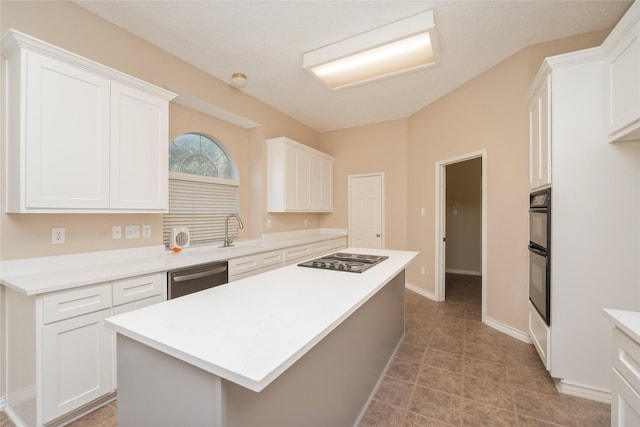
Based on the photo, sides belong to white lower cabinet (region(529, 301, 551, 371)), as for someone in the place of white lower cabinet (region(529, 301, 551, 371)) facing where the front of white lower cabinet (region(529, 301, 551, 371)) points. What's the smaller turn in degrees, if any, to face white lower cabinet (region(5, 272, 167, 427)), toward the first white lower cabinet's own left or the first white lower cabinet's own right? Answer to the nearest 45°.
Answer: approximately 45° to the first white lower cabinet's own left

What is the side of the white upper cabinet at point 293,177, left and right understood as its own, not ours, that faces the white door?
left

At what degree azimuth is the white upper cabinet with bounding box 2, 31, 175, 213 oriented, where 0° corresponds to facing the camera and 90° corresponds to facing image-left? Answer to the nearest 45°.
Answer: approximately 315°

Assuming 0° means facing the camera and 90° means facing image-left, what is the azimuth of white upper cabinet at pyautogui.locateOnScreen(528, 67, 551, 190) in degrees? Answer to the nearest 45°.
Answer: approximately 90°

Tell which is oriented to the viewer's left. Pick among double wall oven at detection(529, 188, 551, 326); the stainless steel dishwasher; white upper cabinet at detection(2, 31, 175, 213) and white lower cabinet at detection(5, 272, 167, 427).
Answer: the double wall oven

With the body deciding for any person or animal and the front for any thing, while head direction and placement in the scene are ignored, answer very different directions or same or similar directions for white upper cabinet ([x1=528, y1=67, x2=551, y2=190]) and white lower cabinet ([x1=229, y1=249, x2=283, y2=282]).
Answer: very different directions

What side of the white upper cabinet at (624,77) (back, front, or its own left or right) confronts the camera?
left

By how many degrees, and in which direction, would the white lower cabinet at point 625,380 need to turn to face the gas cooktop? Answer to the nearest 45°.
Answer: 0° — it already faces it
